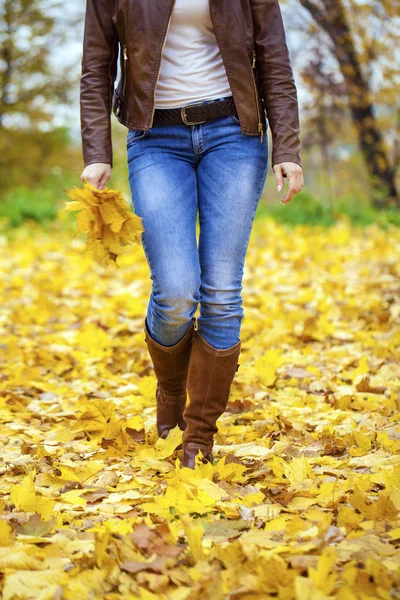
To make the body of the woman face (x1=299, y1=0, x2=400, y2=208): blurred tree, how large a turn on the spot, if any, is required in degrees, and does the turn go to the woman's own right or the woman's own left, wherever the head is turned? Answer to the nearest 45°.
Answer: approximately 180°

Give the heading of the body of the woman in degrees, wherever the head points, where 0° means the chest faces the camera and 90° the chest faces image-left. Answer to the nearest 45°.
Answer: approximately 0°

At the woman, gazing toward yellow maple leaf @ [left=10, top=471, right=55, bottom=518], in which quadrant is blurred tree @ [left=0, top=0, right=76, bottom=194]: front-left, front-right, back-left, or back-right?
back-right

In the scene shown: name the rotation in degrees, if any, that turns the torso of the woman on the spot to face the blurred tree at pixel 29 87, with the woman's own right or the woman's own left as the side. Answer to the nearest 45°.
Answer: approximately 180°

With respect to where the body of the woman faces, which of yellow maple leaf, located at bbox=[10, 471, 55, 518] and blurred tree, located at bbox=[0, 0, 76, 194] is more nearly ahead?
the yellow maple leaf

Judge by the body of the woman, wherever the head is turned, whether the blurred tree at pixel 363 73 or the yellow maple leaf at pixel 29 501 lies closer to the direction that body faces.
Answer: the yellow maple leaf

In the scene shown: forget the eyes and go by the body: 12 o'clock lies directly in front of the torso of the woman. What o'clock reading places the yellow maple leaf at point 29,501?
The yellow maple leaf is roughly at 1 o'clock from the woman.
